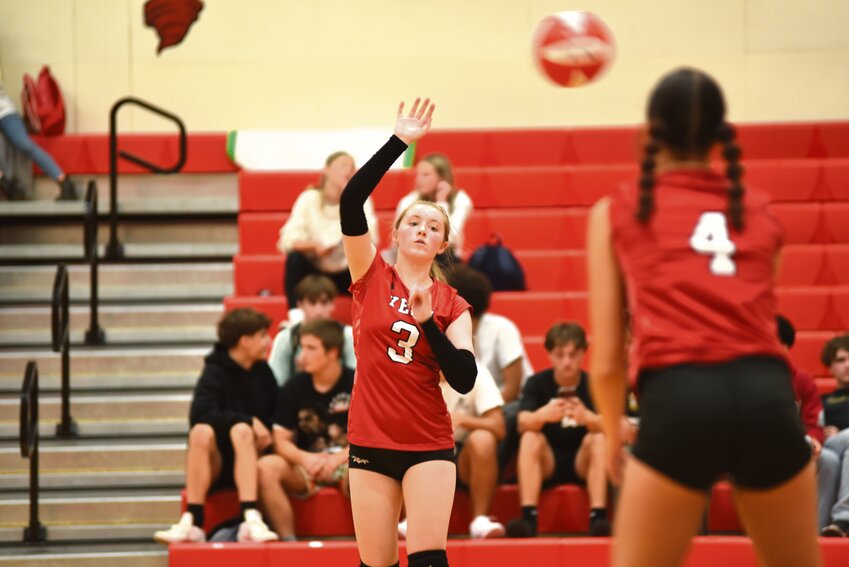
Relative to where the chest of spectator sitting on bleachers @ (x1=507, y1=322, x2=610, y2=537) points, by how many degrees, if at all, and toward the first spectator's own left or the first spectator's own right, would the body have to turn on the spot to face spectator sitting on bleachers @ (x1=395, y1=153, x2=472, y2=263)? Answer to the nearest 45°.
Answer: approximately 135° to the first spectator's own right

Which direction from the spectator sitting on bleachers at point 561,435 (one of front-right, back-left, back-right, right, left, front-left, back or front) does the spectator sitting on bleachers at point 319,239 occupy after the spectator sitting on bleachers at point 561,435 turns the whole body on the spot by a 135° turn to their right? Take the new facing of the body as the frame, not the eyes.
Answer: front

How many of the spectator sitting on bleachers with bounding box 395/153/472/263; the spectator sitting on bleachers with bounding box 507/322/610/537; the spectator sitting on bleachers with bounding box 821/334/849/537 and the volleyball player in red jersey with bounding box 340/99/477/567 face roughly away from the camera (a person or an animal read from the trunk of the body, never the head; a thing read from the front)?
0

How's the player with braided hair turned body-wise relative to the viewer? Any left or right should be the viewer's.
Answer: facing away from the viewer

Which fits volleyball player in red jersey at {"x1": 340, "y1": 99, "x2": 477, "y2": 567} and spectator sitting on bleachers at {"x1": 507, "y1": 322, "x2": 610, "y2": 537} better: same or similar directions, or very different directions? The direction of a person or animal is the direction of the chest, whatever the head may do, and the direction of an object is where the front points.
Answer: same or similar directions

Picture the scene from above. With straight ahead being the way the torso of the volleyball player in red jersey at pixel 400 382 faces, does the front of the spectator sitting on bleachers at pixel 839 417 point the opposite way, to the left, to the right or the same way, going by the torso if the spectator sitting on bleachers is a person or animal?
the same way

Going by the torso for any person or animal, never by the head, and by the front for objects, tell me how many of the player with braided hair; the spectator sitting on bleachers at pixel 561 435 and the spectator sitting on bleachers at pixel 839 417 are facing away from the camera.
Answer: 1

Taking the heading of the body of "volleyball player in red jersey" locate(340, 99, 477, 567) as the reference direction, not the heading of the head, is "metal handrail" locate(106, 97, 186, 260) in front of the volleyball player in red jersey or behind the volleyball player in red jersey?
behind

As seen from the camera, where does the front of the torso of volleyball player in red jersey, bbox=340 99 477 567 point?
toward the camera

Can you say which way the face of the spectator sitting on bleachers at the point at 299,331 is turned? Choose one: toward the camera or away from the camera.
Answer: toward the camera

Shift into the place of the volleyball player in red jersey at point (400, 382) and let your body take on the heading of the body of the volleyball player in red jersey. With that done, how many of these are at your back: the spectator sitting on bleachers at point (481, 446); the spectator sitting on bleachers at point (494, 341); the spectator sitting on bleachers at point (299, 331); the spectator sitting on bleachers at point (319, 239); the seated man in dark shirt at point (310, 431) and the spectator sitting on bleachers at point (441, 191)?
6

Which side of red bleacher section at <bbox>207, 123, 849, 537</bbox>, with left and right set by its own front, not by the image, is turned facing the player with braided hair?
front

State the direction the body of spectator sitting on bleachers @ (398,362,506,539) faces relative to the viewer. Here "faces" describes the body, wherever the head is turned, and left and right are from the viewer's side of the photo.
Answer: facing the viewer

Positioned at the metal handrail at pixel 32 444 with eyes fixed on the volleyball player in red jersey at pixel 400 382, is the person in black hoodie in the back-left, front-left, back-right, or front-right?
front-left

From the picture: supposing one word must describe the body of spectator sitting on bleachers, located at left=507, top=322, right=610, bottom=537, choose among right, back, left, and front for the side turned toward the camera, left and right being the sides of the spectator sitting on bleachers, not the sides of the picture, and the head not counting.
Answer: front

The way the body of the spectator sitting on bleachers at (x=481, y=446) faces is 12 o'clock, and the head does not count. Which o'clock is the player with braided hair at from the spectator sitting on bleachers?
The player with braided hair is roughly at 12 o'clock from the spectator sitting on bleachers.
